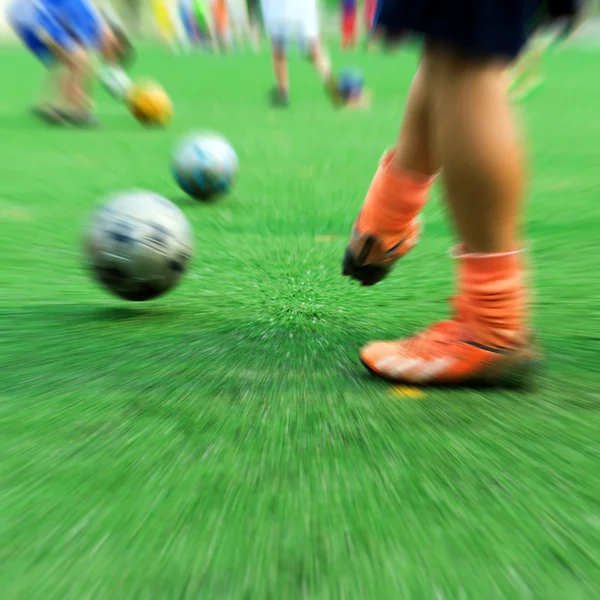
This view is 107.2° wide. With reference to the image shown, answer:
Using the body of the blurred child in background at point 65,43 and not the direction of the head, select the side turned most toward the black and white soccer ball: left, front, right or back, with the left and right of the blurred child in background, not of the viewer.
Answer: right

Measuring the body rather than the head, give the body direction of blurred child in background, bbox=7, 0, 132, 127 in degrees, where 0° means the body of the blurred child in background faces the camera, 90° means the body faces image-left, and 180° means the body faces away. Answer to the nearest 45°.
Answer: approximately 270°
